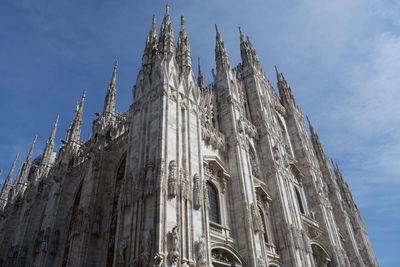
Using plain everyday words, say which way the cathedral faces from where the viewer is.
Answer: facing the viewer and to the right of the viewer
